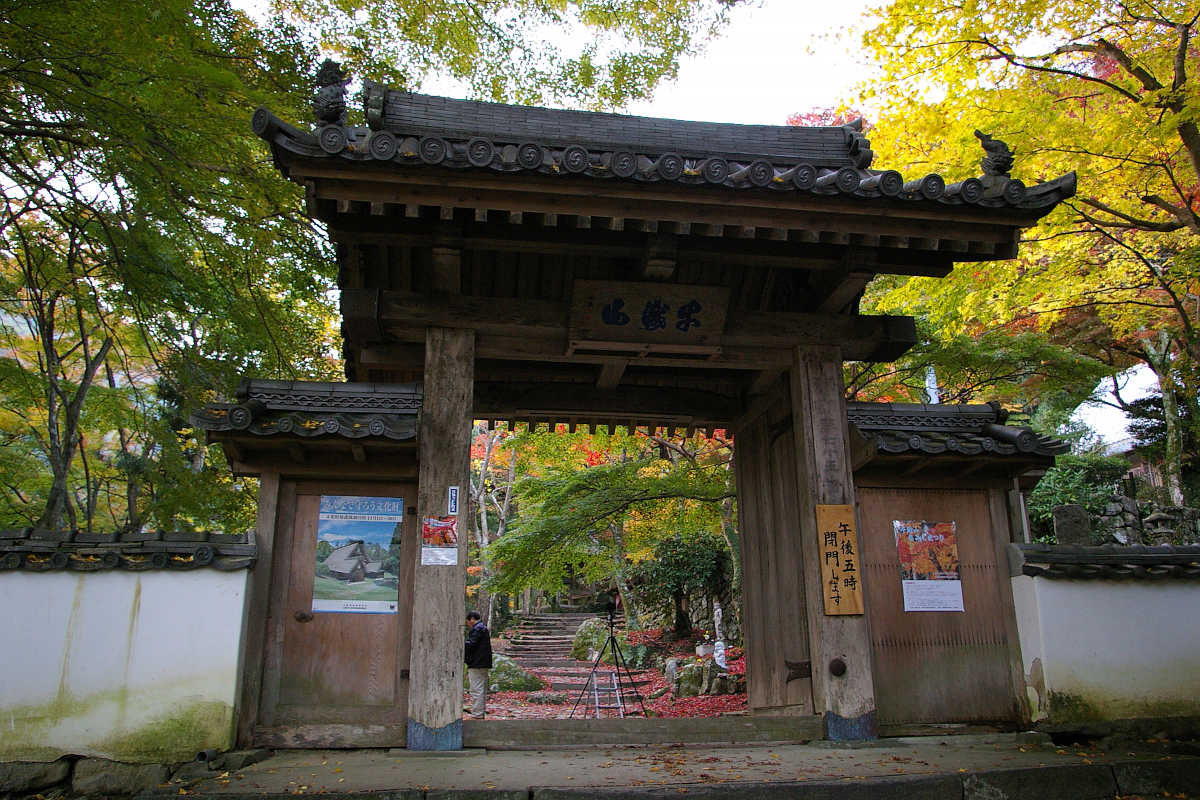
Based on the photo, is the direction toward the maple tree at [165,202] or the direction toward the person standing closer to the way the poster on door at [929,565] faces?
the maple tree

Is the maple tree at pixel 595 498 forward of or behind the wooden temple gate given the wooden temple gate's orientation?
behind

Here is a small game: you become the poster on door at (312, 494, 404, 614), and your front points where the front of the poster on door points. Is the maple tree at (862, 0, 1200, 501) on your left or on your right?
on your left

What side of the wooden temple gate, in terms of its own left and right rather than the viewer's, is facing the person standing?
back

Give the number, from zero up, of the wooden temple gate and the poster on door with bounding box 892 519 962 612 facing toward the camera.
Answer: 2

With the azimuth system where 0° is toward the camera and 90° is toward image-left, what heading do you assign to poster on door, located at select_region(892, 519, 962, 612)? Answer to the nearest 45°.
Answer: approximately 0°

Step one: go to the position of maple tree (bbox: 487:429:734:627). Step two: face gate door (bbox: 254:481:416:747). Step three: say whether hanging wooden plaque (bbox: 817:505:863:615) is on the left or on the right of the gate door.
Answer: left

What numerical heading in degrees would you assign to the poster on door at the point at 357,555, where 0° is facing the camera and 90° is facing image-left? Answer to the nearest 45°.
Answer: approximately 0°

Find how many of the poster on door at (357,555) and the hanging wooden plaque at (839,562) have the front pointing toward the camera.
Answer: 2

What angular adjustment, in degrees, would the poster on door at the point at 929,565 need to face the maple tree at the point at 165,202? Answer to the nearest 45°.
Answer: approximately 90° to its right

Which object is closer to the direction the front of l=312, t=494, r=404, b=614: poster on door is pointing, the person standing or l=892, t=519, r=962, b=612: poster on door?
the poster on door
